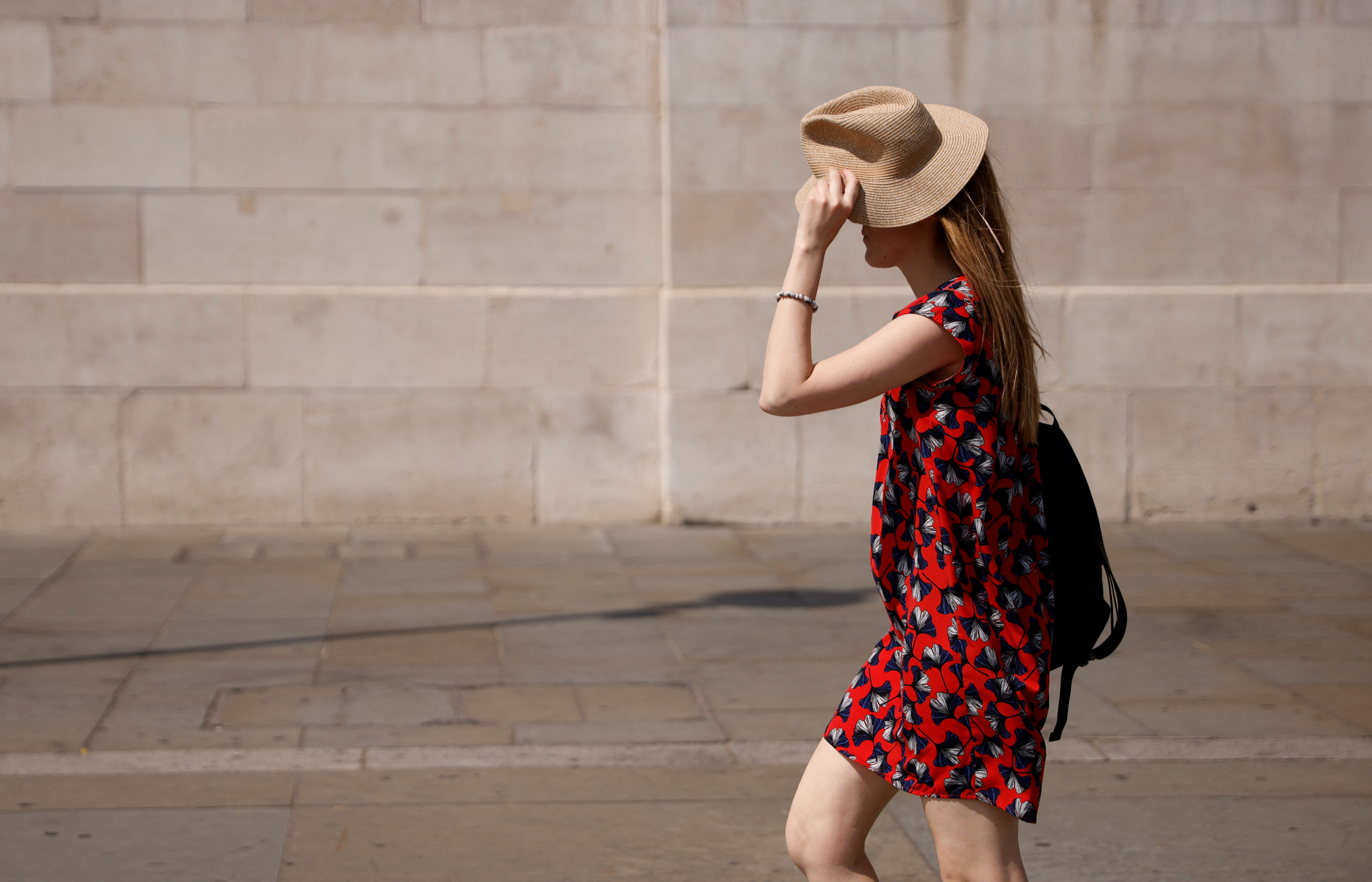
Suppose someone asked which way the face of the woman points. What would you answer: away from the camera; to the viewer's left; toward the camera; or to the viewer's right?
to the viewer's left

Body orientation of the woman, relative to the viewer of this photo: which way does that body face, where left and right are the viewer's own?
facing to the left of the viewer
